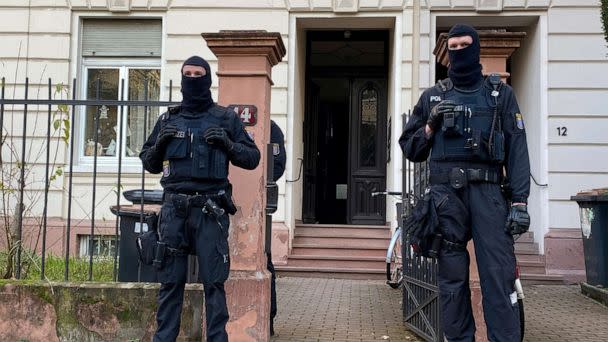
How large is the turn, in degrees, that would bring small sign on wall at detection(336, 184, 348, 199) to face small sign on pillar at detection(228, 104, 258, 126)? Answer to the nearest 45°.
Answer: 0° — it already faces it

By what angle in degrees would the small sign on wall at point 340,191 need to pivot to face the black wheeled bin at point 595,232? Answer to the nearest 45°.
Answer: approximately 45° to its left

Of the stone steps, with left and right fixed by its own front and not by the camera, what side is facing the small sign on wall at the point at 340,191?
back

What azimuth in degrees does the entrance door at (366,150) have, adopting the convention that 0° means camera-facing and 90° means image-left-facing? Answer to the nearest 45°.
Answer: approximately 0°

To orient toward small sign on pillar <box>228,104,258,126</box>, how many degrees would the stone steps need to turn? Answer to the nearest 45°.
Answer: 0° — it already faces it

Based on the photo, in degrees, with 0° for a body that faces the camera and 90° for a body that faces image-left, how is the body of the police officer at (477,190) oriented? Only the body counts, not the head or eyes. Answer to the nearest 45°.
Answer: approximately 0°
